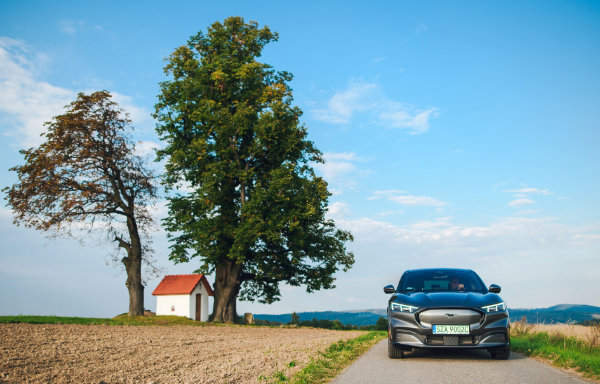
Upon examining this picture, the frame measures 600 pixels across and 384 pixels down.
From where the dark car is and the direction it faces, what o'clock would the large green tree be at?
The large green tree is roughly at 5 o'clock from the dark car.

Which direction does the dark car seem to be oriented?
toward the camera
